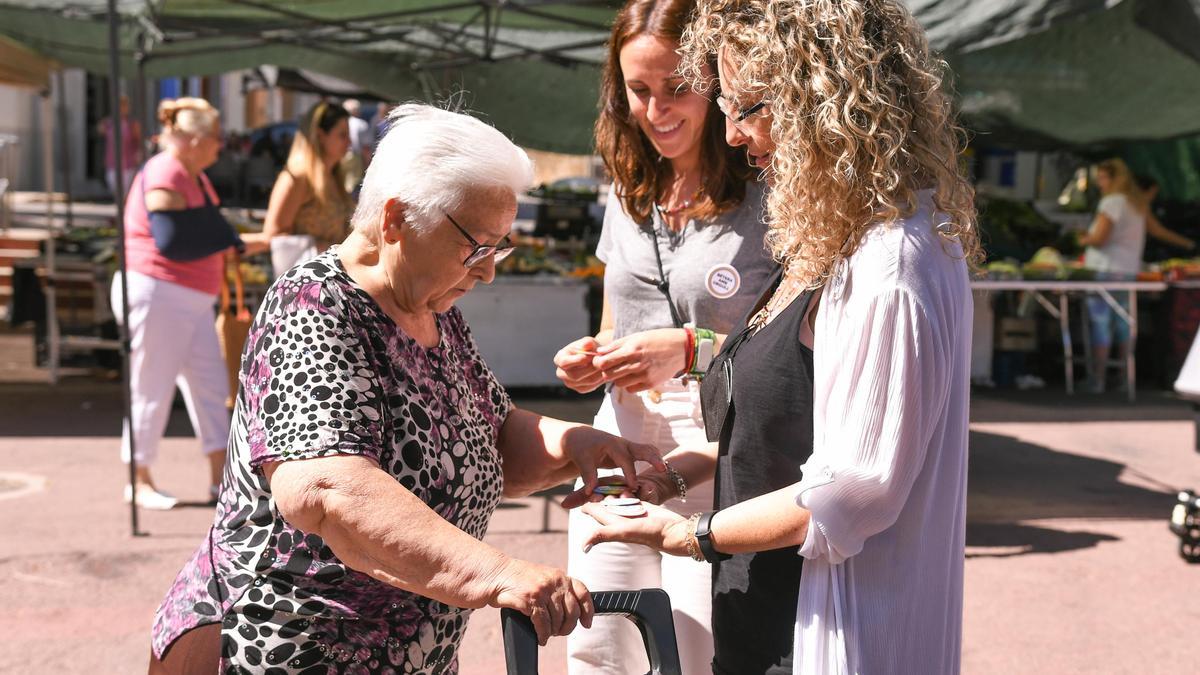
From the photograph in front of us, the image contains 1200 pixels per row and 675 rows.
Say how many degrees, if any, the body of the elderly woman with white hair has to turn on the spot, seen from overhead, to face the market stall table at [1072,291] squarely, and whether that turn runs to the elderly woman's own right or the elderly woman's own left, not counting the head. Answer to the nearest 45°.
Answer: approximately 90° to the elderly woman's own left

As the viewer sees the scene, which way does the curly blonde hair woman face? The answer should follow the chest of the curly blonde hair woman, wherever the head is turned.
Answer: to the viewer's left

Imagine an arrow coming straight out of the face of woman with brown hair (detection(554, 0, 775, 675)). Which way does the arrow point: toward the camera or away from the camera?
toward the camera

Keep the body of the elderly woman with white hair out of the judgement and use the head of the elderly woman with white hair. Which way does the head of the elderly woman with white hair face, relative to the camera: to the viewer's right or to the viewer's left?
to the viewer's right

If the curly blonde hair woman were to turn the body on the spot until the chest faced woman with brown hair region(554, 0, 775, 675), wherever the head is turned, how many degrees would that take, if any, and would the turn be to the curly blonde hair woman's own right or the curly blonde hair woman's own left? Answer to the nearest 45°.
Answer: approximately 45° to the curly blonde hair woman's own right

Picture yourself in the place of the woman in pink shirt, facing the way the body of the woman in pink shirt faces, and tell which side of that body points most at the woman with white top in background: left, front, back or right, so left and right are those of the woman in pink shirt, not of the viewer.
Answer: front

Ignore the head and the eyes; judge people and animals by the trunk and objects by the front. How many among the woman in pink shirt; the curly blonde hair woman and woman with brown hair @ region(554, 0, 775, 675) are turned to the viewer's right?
1

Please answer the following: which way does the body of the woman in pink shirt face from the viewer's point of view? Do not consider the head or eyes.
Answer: to the viewer's right

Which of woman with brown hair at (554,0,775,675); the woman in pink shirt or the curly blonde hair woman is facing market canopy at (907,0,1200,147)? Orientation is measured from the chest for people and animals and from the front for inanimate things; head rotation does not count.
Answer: the woman in pink shirt

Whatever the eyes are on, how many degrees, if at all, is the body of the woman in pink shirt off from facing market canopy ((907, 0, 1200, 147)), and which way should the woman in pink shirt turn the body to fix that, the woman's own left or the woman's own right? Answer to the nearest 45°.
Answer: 0° — they already face it

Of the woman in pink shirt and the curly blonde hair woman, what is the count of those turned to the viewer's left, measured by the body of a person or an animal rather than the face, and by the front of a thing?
1

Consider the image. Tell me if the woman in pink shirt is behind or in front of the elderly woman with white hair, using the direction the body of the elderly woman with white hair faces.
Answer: behind

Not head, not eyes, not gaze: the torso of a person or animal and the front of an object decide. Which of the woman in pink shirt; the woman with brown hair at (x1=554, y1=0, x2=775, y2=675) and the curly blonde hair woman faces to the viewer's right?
the woman in pink shirt
